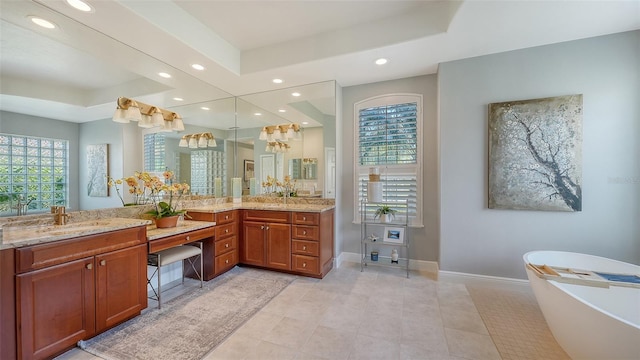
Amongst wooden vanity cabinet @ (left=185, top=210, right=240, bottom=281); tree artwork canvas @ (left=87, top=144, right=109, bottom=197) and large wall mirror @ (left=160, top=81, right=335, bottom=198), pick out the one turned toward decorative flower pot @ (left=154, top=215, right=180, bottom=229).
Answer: the large wall mirror

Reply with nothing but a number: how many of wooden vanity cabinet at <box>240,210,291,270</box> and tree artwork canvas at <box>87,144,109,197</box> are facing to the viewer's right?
0

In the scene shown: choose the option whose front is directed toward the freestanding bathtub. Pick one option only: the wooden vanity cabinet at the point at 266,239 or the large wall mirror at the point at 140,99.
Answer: the large wall mirror

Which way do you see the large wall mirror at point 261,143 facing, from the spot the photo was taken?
facing the viewer and to the left of the viewer

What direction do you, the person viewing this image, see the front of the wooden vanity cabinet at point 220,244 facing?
facing the viewer and to the right of the viewer

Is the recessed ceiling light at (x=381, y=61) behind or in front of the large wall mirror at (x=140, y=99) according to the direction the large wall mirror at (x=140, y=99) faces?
in front

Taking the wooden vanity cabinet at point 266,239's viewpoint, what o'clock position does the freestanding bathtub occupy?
The freestanding bathtub is roughly at 9 o'clock from the wooden vanity cabinet.

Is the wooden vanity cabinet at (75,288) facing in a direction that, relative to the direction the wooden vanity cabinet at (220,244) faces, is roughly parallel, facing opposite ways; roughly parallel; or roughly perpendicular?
roughly parallel
